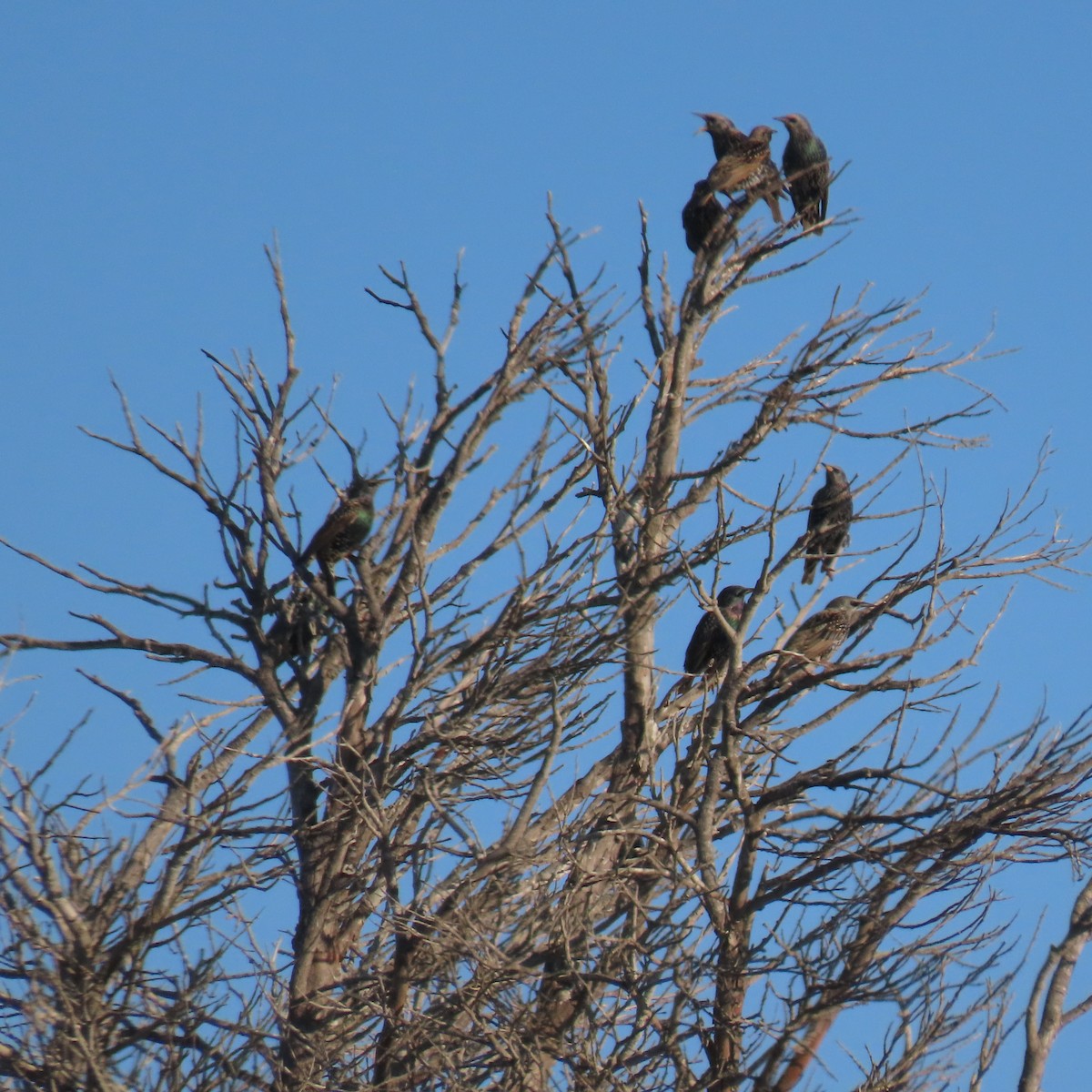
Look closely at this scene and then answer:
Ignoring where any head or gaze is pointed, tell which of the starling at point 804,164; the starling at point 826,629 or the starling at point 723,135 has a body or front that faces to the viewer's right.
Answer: the starling at point 826,629

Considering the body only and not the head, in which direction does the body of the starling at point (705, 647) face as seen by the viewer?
to the viewer's right

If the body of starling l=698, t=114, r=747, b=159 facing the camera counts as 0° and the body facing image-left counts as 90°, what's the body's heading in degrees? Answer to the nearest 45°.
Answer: approximately 90°

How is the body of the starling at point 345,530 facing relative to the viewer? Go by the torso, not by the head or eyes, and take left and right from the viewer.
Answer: facing to the right of the viewer

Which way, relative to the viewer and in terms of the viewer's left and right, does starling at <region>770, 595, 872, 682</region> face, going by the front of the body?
facing to the right of the viewer

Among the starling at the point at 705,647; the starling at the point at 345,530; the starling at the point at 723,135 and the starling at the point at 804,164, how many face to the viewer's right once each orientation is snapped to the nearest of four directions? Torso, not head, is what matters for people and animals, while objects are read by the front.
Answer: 2

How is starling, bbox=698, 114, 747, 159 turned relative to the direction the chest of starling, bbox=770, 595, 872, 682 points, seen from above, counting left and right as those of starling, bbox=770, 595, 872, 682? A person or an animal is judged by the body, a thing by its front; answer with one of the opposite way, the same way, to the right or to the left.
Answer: the opposite way

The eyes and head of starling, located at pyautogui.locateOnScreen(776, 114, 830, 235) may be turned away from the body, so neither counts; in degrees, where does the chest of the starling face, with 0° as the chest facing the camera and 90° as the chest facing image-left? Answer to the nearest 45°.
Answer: approximately 45°

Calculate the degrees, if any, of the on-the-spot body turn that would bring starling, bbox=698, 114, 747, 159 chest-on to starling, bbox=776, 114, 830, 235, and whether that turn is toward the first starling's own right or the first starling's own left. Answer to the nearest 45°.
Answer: approximately 135° to the first starling's own right

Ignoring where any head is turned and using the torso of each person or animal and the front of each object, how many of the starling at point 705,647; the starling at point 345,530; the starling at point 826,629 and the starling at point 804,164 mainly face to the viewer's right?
3
